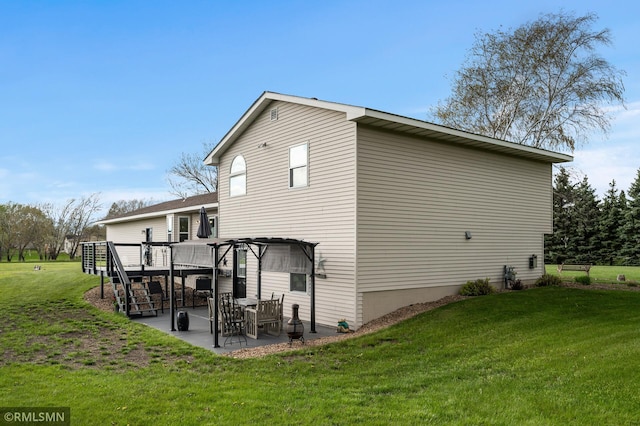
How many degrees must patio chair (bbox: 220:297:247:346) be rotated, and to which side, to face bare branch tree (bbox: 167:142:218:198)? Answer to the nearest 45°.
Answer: approximately 45° to its left

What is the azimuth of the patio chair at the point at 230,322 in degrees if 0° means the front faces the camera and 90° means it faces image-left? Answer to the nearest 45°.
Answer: approximately 225°

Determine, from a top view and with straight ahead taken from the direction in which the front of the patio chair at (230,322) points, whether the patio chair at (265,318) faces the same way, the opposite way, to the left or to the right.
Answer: to the left

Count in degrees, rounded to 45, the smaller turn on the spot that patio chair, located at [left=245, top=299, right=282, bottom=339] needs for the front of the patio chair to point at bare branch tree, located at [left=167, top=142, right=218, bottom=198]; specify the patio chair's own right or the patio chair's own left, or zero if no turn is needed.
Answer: approximately 45° to the patio chair's own right

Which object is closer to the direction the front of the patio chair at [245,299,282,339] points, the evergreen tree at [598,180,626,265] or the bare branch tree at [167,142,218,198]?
the bare branch tree

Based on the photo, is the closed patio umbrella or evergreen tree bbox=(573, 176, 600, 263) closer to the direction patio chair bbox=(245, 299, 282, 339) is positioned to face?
the closed patio umbrella

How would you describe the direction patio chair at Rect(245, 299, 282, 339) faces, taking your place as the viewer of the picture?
facing away from the viewer and to the left of the viewer
